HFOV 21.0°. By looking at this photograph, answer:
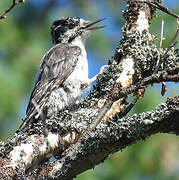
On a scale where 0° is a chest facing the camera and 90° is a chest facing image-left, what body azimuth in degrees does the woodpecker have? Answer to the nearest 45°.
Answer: approximately 270°
